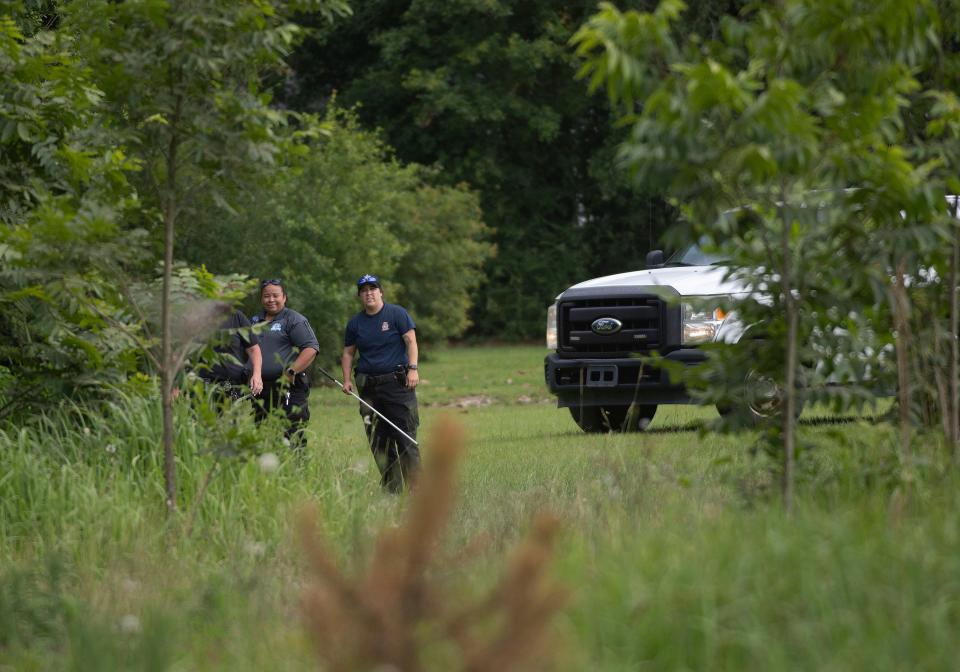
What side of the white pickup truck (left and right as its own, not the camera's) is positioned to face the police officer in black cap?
front

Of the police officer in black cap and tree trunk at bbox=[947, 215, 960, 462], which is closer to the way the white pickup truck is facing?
the police officer in black cap

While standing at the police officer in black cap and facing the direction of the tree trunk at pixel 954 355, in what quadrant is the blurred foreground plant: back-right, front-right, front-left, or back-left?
front-right

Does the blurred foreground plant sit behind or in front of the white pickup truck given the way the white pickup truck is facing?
in front

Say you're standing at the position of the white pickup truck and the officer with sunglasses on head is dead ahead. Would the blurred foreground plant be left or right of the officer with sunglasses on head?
left

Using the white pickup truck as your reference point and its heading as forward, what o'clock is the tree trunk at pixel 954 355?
The tree trunk is roughly at 10 o'clock from the white pickup truck.

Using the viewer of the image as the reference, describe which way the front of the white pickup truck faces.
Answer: facing the viewer and to the left of the viewer

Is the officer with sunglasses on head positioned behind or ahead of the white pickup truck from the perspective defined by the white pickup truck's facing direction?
ahead
